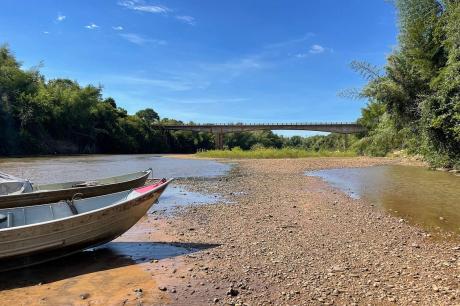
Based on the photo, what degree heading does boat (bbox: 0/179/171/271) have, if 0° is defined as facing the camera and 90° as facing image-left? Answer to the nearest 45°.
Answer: approximately 225°

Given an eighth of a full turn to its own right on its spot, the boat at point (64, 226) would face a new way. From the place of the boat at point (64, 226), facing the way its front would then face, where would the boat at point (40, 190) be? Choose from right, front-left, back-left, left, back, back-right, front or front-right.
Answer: left
